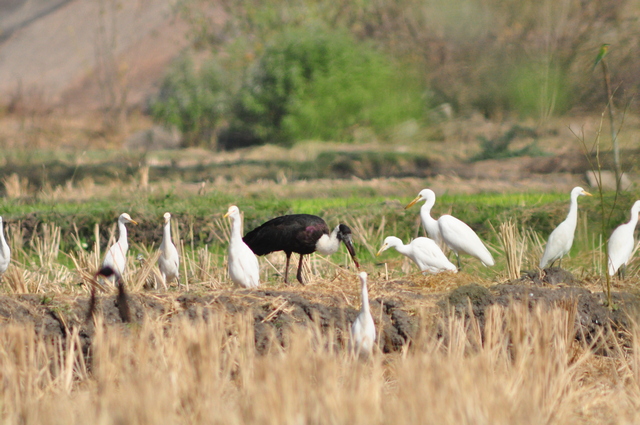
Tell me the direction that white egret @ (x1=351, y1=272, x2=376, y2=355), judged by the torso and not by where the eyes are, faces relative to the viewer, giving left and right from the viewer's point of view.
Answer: facing away from the viewer

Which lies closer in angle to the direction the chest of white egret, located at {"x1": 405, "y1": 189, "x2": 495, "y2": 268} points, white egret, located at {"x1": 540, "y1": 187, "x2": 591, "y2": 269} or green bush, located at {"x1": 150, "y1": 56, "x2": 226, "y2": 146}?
the green bush

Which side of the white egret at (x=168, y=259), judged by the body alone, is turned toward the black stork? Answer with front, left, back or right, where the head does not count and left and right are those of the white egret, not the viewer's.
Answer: left

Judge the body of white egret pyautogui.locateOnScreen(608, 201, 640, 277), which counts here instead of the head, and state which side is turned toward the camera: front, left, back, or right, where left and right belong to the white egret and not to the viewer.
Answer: right

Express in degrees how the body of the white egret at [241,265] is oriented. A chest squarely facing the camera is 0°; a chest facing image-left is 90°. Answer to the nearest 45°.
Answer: approximately 45°

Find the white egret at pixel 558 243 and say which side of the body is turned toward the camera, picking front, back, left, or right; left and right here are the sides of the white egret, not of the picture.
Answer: right

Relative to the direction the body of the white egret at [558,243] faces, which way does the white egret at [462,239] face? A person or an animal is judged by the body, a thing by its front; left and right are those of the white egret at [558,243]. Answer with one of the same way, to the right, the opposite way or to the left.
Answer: the opposite way

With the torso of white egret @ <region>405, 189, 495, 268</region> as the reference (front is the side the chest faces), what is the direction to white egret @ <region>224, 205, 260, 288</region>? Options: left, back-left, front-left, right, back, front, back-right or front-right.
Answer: front-left

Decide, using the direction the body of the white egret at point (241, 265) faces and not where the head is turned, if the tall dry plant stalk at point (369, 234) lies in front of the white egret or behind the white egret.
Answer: behind

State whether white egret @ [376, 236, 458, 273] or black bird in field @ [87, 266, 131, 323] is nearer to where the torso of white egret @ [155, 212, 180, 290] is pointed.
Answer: the black bird in field

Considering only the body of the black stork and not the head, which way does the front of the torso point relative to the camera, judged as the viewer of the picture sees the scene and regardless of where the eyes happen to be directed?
to the viewer's right

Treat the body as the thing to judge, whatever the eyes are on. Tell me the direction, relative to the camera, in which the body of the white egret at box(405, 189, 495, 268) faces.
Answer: to the viewer's left

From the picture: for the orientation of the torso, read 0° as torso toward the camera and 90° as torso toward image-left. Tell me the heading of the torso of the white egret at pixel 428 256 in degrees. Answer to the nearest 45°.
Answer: approximately 90°

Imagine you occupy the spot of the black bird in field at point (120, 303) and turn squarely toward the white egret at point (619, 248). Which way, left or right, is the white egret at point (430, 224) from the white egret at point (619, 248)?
left

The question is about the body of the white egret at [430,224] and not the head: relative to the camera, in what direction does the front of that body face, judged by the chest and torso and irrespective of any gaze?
to the viewer's left

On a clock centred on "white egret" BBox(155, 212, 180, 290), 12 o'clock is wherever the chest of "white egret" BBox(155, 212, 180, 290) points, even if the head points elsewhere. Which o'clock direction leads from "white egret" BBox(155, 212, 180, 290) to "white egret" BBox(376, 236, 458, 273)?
"white egret" BBox(376, 236, 458, 273) is roughly at 9 o'clock from "white egret" BBox(155, 212, 180, 290).
